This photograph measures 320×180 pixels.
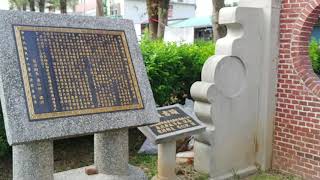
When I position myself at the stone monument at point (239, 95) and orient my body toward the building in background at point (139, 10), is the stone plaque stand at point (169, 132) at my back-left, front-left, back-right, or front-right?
back-left

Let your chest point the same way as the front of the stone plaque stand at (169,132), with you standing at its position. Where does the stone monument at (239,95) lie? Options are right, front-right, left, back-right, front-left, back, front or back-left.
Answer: left

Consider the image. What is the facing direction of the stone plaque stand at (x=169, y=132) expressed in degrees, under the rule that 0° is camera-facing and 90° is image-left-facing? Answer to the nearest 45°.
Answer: approximately 315°

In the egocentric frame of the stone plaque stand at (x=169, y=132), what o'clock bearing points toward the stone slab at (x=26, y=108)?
The stone slab is roughly at 3 o'clock from the stone plaque stand.

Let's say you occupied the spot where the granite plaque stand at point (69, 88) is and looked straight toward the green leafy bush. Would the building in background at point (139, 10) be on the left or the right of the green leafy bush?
left

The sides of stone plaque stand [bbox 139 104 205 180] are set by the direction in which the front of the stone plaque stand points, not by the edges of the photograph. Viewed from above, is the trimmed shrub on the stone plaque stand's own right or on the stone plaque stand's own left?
on the stone plaque stand's own left

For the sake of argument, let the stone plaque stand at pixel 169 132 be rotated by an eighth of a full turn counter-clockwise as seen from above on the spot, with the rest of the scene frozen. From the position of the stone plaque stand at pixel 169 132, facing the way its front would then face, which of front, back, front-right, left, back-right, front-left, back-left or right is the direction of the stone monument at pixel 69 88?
back-right

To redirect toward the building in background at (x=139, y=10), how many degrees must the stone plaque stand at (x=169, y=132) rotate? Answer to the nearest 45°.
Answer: approximately 135° to its left

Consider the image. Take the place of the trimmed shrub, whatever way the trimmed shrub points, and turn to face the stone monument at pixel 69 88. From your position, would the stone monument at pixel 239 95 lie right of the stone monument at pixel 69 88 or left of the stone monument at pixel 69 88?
left
